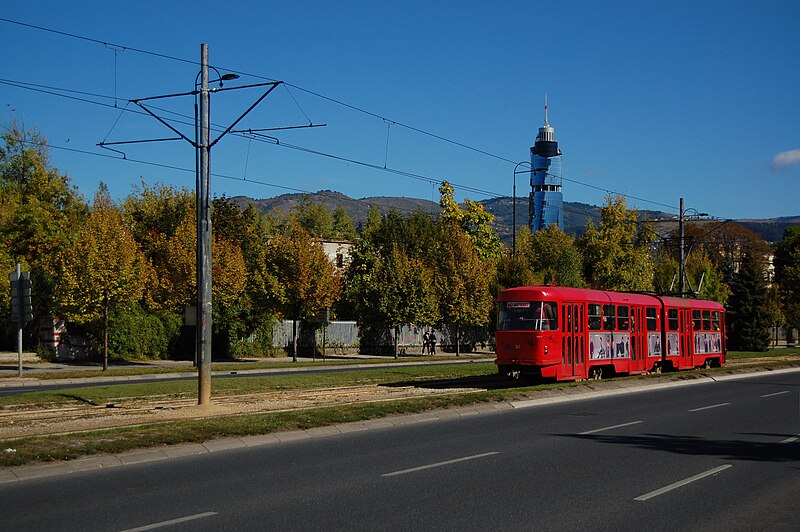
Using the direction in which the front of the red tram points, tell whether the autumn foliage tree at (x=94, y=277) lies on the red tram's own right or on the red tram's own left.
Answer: on the red tram's own right

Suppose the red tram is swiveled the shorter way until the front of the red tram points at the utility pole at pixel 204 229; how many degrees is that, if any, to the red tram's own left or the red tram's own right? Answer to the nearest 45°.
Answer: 0° — it already faces it

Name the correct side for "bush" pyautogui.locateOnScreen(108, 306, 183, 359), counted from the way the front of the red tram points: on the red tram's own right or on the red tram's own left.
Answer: on the red tram's own right

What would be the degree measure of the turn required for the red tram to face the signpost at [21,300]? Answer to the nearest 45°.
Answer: approximately 45° to its right

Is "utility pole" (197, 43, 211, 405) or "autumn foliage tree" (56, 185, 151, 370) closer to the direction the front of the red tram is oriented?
the utility pole

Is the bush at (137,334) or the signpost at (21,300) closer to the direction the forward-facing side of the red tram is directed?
the signpost

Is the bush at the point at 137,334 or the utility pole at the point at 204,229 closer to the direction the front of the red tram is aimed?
the utility pole

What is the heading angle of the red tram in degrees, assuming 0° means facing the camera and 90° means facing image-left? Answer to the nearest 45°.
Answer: approximately 45°
